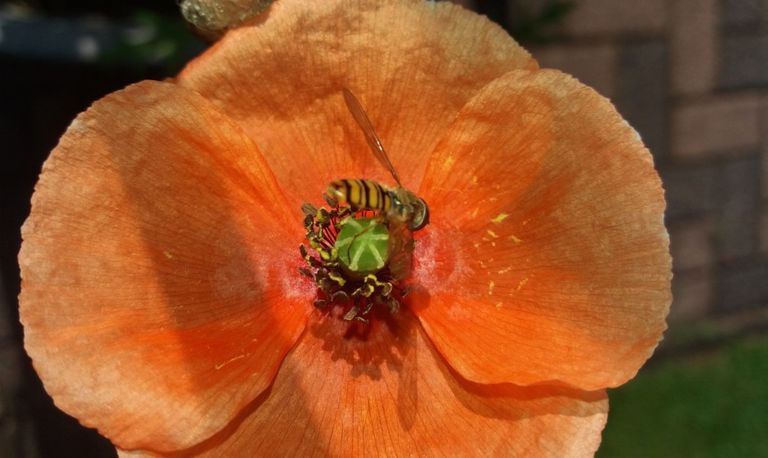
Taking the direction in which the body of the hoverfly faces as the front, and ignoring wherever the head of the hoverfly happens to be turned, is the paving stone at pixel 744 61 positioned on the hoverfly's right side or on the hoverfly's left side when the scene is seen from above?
on the hoverfly's left side

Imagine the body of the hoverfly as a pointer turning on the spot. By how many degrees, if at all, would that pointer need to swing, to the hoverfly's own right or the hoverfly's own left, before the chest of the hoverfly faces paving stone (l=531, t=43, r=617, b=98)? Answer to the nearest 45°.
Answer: approximately 90° to the hoverfly's own left

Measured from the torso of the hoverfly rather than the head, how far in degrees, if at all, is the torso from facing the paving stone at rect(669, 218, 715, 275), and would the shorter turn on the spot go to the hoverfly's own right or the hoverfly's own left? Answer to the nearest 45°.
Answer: approximately 45° to the hoverfly's own left

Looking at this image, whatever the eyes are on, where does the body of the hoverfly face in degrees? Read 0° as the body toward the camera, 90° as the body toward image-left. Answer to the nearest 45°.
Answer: approximately 270°

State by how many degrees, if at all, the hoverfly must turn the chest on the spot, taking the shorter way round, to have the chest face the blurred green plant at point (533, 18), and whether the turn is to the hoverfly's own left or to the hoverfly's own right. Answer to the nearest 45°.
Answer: approximately 90° to the hoverfly's own left

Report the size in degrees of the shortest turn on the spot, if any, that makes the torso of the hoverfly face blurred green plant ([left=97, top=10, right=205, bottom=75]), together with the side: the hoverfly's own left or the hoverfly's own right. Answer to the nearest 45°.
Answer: approximately 135° to the hoverfly's own left
